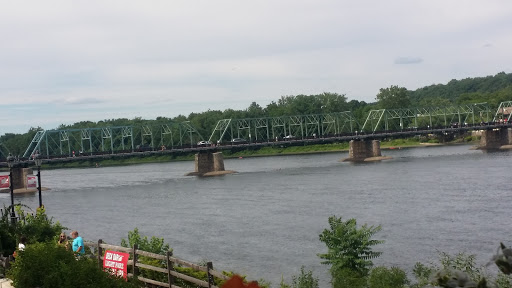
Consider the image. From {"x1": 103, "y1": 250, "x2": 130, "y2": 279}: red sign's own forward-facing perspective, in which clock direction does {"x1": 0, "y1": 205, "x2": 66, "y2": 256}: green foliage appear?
The green foliage is roughly at 5 o'clock from the red sign.

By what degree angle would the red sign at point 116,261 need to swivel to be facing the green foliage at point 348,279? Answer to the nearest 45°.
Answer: approximately 90° to its left

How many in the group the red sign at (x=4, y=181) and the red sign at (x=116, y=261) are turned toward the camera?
2

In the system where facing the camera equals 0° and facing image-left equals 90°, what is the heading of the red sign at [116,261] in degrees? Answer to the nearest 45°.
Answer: approximately 0°

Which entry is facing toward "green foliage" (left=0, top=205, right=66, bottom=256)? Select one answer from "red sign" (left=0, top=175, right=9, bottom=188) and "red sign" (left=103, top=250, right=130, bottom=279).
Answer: "red sign" (left=0, top=175, right=9, bottom=188)

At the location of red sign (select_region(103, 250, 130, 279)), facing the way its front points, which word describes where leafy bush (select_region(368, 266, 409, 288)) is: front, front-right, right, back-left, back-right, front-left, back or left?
left

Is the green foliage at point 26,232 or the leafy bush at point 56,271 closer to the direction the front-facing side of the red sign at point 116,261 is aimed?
the leafy bush

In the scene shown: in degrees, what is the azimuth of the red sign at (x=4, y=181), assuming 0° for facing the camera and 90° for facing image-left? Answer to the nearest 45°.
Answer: approximately 0°

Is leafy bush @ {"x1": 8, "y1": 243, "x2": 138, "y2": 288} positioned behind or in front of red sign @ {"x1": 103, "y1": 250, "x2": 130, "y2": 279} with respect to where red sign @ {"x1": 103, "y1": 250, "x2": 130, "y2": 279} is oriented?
in front

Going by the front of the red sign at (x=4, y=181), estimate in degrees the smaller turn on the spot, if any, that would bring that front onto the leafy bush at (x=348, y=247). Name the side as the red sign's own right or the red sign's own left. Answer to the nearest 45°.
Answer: approximately 45° to the red sign's own left

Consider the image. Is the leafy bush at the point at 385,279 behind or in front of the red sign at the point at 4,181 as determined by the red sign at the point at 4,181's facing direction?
in front

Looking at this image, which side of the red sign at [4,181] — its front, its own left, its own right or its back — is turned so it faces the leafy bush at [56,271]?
front

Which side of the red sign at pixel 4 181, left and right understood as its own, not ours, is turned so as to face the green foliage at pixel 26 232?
front
